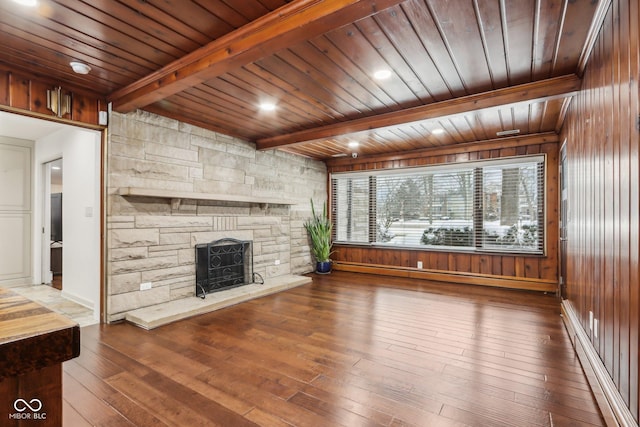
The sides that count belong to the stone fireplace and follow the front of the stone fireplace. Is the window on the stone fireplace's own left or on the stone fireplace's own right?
on the stone fireplace's own left

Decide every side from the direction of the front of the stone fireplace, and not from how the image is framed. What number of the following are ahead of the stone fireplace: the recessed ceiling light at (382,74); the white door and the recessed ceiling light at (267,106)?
2

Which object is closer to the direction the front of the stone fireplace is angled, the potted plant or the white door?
the potted plant

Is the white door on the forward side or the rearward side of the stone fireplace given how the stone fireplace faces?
on the rearward side

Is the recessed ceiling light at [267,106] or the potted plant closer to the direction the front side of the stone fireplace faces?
the recessed ceiling light

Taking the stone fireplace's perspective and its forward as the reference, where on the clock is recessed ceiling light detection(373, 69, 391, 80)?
The recessed ceiling light is roughly at 12 o'clock from the stone fireplace.

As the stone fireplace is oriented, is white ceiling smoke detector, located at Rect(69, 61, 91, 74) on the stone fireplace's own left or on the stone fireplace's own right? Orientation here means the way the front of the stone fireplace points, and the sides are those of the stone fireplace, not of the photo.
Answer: on the stone fireplace's own right

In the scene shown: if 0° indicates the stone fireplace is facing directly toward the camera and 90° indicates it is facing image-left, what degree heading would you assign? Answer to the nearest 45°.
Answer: approximately 315°

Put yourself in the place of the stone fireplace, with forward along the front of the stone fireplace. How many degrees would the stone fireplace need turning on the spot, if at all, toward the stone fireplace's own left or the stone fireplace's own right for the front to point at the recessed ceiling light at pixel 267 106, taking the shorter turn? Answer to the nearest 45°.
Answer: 0° — it already faces it

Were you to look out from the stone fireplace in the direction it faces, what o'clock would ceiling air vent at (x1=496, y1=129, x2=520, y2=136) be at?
The ceiling air vent is roughly at 11 o'clock from the stone fireplace.
